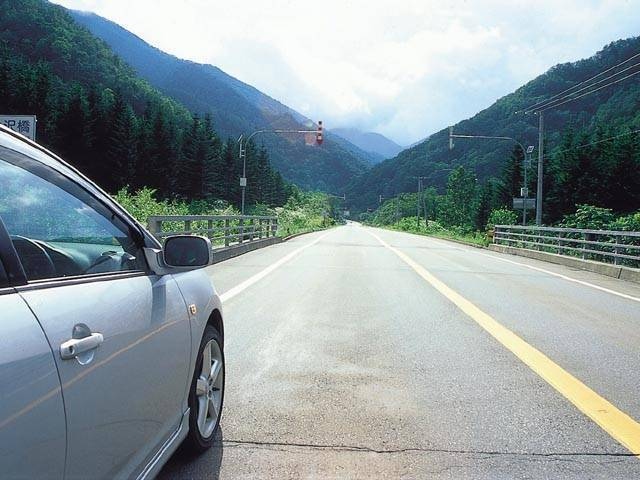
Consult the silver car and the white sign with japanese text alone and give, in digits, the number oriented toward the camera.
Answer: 1

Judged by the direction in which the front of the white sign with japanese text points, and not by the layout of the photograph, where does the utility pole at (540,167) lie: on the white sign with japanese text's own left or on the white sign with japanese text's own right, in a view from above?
on the white sign with japanese text's own left

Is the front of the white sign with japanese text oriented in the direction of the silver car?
yes

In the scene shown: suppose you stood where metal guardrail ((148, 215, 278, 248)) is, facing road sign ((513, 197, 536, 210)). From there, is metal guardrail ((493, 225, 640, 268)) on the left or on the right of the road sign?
right

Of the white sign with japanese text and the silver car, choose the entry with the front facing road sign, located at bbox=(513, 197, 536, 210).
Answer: the silver car

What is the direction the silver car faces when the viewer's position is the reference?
facing away from the viewer and to the right of the viewer

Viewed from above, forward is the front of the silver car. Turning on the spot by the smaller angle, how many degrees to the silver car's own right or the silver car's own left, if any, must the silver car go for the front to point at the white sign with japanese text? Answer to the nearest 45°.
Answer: approximately 45° to the silver car's own left

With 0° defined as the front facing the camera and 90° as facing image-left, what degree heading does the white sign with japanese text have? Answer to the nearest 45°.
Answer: approximately 0°

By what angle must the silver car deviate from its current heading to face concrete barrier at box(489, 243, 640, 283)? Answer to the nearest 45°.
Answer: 0° — it already faces it
